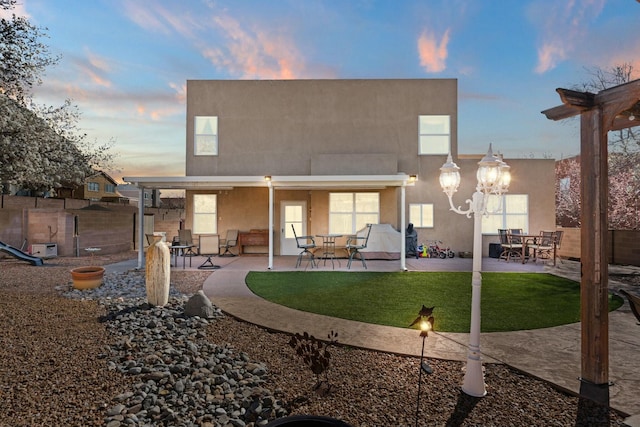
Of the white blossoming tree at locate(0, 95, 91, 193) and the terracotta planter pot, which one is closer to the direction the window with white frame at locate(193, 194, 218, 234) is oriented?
the terracotta planter pot

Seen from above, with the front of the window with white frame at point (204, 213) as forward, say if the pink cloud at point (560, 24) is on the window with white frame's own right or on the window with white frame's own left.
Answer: on the window with white frame's own left

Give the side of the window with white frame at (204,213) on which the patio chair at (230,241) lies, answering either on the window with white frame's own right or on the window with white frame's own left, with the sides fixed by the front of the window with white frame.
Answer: on the window with white frame's own left

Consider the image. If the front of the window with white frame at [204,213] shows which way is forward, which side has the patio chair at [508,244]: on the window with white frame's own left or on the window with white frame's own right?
on the window with white frame's own left

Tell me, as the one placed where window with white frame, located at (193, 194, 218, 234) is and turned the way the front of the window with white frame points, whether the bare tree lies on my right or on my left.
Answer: on my left
